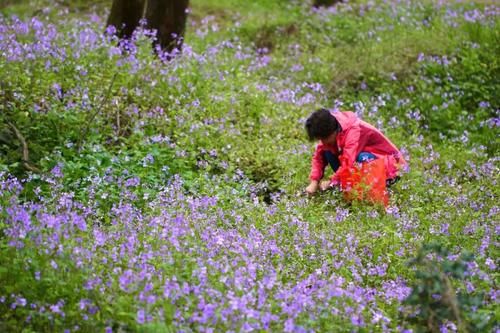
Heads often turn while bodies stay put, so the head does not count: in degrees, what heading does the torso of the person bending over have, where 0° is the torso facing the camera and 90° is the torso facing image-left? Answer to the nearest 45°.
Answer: approximately 45°

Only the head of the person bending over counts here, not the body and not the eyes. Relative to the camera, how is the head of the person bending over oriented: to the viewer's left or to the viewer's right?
to the viewer's left
